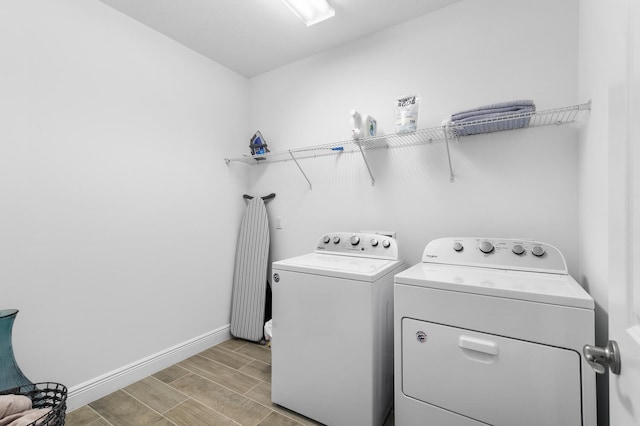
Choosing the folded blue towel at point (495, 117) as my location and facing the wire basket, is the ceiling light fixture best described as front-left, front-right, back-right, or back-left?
front-right

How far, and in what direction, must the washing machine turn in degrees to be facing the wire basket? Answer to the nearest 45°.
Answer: approximately 45° to its right

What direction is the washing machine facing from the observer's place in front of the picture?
facing the viewer and to the left of the viewer

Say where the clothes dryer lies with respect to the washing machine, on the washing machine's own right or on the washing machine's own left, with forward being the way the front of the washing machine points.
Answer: on the washing machine's own left

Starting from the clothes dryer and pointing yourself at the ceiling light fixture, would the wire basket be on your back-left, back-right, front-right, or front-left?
front-left
